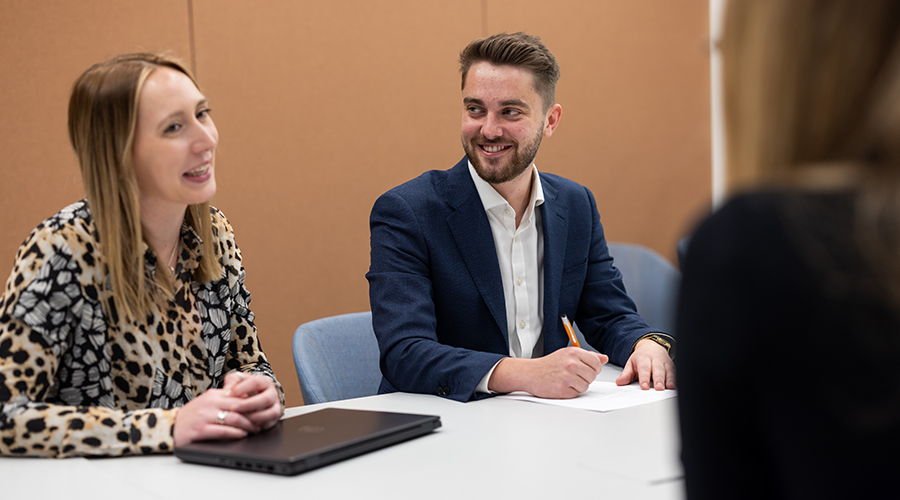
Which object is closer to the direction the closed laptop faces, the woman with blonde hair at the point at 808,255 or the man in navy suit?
the man in navy suit

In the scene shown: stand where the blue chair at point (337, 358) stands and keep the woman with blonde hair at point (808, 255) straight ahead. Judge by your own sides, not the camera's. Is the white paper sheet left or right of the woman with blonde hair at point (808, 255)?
left

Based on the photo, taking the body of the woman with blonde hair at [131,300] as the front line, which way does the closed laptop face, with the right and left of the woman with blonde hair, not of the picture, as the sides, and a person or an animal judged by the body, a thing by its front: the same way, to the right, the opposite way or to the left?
the opposite way

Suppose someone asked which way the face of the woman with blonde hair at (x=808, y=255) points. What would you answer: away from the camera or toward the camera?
away from the camera

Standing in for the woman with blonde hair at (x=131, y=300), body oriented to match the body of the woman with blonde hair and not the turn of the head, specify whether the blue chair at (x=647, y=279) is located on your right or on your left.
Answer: on your left

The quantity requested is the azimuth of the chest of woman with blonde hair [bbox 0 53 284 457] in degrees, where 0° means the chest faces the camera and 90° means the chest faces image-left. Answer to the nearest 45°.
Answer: approximately 315°

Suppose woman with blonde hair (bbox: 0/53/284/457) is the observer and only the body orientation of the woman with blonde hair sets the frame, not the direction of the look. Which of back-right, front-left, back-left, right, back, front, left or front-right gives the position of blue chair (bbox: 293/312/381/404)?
left

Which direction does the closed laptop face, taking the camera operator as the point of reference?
facing away from the viewer and to the left of the viewer
